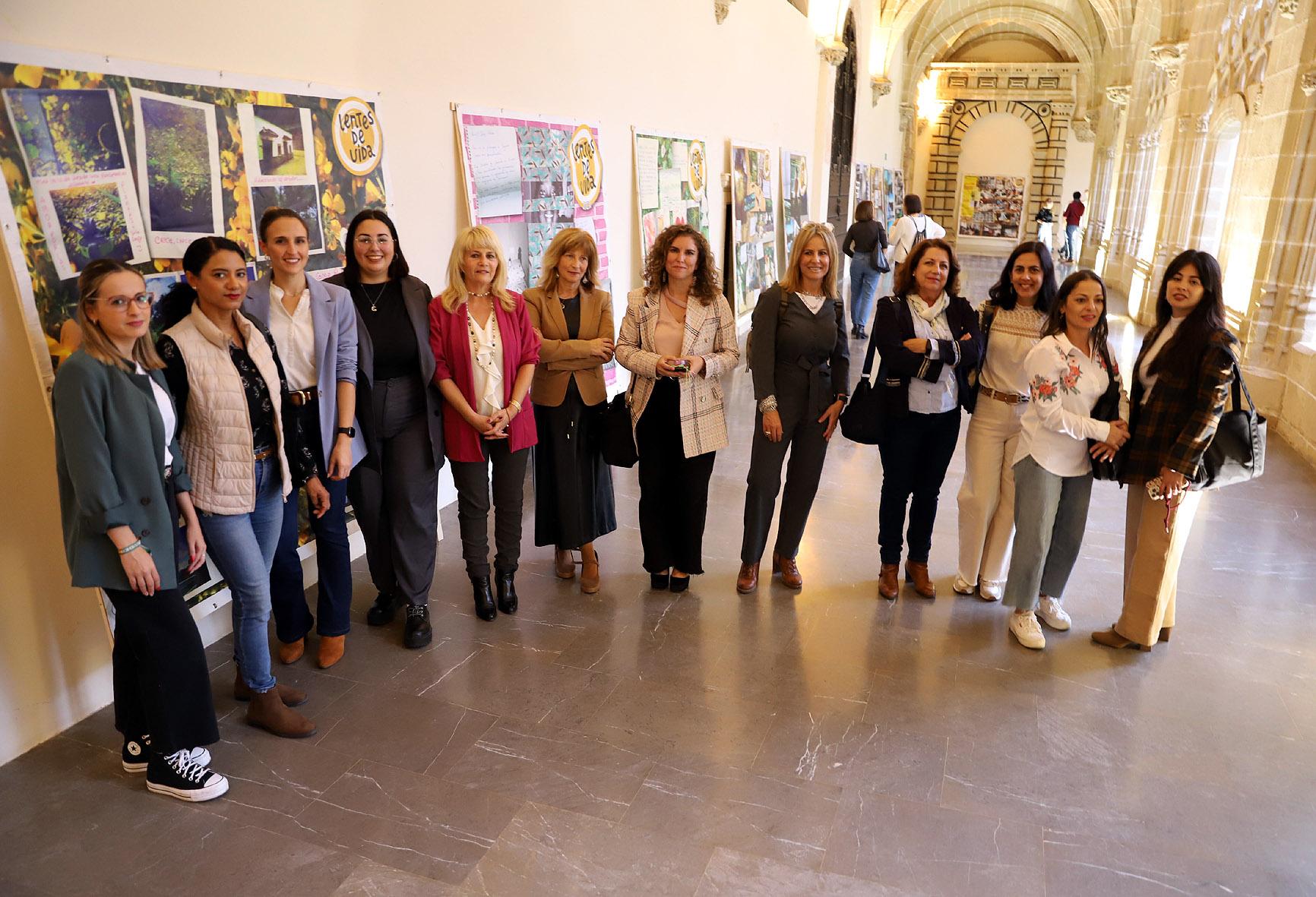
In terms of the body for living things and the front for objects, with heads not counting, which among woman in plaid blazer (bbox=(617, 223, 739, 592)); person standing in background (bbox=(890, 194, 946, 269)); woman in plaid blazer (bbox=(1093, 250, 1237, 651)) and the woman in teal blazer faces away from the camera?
the person standing in background

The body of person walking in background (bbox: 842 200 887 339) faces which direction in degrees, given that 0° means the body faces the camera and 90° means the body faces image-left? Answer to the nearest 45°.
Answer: approximately 180°

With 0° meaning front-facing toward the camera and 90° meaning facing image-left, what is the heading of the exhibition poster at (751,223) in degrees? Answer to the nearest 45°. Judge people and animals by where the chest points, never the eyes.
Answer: approximately 315°

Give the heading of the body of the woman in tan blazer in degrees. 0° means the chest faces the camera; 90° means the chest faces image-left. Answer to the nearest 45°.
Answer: approximately 0°

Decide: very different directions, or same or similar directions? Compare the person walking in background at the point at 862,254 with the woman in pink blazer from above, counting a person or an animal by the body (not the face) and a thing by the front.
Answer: very different directions

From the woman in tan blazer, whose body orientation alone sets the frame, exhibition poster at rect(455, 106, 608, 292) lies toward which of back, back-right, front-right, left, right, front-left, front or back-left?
back

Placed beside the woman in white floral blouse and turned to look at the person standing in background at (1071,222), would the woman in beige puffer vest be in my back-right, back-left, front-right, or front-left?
back-left

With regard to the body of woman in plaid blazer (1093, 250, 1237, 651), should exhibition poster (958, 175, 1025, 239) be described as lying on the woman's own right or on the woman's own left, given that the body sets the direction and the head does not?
on the woman's own right

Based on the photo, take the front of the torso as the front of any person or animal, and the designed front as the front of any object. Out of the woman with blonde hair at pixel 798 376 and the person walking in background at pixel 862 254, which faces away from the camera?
the person walking in background

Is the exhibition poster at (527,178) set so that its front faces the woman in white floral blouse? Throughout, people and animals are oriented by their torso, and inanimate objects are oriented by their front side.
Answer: yes

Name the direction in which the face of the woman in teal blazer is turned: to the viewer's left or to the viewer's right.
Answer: to the viewer's right

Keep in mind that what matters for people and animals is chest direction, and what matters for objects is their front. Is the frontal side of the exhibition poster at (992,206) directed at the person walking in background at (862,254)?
yes
